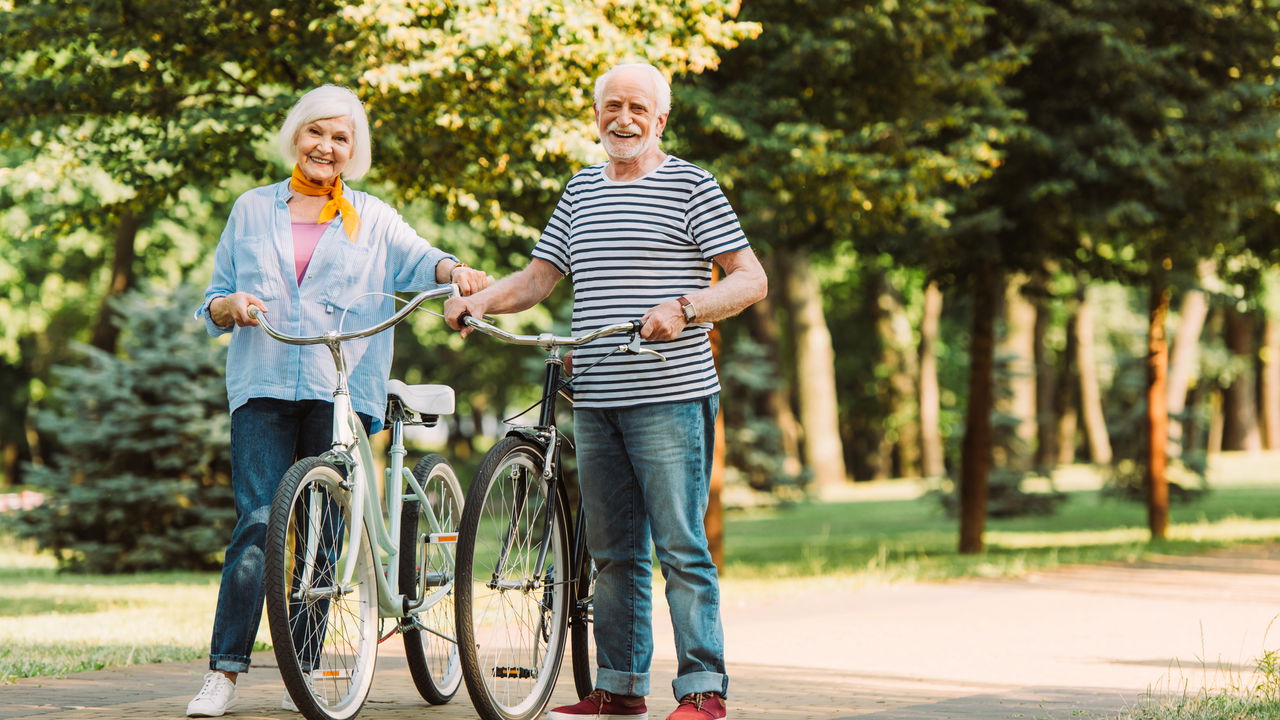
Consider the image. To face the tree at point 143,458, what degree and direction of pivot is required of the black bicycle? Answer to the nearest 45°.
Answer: approximately 135° to its right

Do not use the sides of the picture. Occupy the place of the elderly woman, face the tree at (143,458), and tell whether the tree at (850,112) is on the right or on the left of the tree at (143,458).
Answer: right

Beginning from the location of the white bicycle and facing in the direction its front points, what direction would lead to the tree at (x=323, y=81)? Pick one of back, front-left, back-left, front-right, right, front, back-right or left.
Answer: back-right

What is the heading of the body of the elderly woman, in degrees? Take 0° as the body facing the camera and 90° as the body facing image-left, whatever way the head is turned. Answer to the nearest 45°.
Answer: approximately 0°

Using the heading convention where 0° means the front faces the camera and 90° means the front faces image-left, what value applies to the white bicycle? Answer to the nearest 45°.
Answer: approximately 45°
